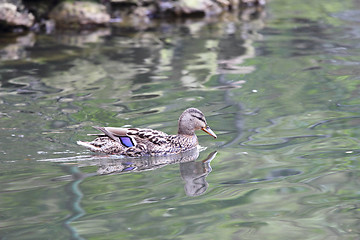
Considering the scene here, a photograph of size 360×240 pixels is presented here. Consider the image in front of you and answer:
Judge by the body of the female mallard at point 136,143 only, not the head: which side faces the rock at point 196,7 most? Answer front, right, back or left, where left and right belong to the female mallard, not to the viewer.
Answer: left

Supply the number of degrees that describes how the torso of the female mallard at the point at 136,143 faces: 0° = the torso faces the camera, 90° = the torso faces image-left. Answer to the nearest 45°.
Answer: approximately 270°

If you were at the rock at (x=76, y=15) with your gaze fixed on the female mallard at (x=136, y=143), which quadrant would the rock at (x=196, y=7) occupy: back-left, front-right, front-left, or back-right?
back-left

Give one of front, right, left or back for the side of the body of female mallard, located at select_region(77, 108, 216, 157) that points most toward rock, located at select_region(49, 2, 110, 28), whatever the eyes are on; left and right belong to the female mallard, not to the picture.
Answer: left
